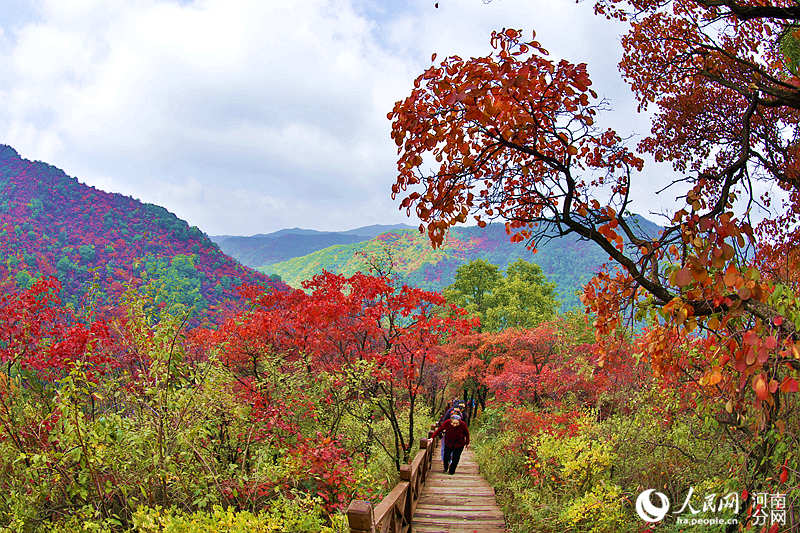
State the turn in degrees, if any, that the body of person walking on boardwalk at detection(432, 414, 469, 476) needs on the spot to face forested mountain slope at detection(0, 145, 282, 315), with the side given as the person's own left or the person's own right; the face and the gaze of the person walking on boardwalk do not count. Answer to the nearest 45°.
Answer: approximately 135° to the person's own right

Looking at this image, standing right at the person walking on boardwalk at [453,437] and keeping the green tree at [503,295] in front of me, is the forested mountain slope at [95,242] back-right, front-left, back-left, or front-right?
front-left

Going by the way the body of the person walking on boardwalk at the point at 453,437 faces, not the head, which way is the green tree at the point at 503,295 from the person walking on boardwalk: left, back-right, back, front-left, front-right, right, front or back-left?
back

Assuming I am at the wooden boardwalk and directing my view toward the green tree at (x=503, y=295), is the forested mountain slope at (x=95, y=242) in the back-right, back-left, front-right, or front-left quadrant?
front-left

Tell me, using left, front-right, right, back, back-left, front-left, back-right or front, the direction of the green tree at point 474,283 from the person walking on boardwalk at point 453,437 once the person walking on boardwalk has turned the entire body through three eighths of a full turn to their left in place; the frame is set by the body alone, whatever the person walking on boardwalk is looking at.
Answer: front-left

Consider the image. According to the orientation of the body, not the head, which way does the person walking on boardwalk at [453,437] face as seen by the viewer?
toward the camera
